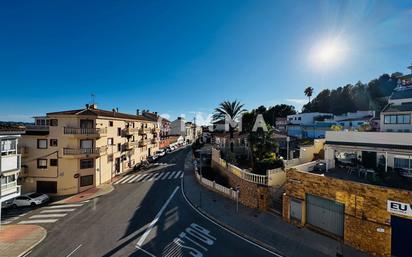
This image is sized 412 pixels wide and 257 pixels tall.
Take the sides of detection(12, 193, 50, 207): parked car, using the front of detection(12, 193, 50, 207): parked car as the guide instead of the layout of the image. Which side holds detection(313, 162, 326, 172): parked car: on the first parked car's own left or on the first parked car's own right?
on the first parked car's own right
